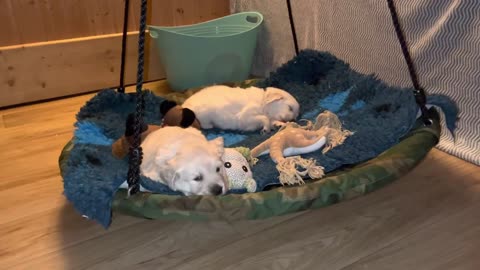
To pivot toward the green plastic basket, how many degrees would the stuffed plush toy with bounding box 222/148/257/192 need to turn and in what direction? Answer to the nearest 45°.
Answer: approximately 180°

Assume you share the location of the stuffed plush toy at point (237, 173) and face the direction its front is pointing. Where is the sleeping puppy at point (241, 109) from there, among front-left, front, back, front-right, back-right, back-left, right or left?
back

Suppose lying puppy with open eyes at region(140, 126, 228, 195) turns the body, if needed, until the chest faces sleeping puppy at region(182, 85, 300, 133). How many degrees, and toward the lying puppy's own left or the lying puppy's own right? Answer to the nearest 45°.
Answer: approximately 135° to the lying puppy's own left

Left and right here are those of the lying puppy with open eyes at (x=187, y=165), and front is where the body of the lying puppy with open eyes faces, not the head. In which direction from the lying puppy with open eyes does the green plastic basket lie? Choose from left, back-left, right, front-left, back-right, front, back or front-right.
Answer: back-left

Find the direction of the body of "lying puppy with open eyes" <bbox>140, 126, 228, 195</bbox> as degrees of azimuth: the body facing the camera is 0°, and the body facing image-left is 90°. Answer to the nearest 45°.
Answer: approximately 315°
